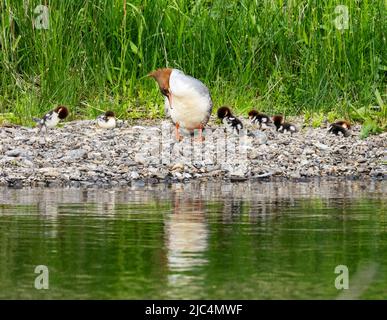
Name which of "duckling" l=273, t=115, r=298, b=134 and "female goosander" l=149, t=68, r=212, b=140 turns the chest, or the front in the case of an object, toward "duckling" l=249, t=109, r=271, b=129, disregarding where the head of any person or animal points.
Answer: "duckling" l=273, t=115, r=298, b=134

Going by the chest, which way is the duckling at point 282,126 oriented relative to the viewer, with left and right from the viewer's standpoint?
facing to the left of the viewer

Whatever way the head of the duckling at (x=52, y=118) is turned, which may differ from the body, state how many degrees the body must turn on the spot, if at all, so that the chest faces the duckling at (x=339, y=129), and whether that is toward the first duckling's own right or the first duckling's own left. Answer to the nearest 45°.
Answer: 0° — it already faces it

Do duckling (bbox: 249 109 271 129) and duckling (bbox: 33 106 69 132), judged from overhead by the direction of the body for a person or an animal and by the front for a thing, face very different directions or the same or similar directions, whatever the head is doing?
very different directions

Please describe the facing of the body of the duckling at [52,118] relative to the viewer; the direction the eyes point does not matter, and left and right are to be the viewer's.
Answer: facing to the right of the viewer

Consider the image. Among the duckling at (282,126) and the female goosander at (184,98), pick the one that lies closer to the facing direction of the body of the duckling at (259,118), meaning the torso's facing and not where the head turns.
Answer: the female goosander

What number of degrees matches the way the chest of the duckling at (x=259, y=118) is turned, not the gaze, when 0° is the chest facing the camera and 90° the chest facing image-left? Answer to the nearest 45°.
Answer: approximately 90°

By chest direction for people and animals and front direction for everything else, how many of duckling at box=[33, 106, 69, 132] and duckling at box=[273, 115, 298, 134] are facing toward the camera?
0

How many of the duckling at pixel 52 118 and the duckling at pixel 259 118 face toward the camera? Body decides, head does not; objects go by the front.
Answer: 0

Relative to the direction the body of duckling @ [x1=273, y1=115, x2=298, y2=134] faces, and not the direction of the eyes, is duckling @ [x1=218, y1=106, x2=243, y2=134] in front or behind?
in front
